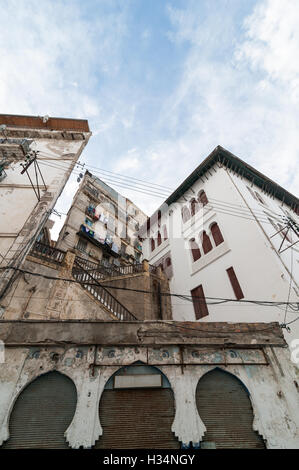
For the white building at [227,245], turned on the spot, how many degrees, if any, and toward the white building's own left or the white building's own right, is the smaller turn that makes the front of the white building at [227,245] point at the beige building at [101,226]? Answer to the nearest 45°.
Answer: approximately 45° to the white building's own right

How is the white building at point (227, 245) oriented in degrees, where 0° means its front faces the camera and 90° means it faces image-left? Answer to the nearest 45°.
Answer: approximately 45°

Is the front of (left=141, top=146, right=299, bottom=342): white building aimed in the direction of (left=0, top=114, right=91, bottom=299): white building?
yes
